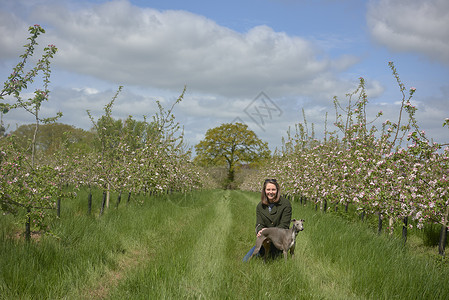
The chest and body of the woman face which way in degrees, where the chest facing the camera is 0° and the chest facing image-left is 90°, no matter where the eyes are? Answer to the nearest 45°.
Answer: approximately 0°
